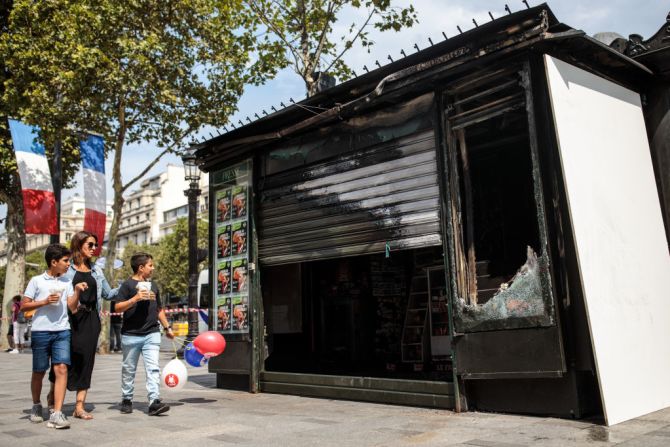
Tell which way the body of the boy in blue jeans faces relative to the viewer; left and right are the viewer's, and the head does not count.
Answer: facing the viewer and to the right of the viewer

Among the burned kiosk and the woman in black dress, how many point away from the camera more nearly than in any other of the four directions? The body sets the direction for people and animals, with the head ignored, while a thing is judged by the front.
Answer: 0

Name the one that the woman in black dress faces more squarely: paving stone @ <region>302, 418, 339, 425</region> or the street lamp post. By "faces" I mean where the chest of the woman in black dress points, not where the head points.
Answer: the paving stone

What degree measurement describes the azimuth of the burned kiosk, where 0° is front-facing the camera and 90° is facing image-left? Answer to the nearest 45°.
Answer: approximately 45°

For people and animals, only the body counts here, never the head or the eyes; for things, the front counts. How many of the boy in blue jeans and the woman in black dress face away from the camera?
0

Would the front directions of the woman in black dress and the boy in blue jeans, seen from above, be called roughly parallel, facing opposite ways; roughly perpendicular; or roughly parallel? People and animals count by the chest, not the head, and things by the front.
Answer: roughly parallel

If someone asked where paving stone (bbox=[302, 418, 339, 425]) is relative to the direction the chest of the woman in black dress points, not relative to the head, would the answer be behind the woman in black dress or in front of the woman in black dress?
in front

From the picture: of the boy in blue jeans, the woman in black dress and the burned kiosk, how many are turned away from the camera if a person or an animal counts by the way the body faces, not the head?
0

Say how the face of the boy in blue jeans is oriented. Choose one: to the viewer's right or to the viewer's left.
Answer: to the viewer's right

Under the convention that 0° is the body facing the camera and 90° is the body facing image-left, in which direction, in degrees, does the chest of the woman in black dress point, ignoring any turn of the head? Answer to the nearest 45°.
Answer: approximately 315°

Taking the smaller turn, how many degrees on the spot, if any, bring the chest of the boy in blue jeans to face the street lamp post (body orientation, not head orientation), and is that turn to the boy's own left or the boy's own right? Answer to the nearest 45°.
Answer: approximately 135° to the boy's own left

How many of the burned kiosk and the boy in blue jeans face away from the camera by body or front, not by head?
0

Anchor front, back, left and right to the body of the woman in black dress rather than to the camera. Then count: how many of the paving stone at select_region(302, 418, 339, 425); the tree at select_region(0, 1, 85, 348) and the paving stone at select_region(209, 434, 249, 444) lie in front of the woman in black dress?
2

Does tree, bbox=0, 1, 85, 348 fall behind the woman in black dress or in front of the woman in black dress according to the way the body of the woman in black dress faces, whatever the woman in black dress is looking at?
behind

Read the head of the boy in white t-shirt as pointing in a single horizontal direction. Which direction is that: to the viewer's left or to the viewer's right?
to the viewer's right
